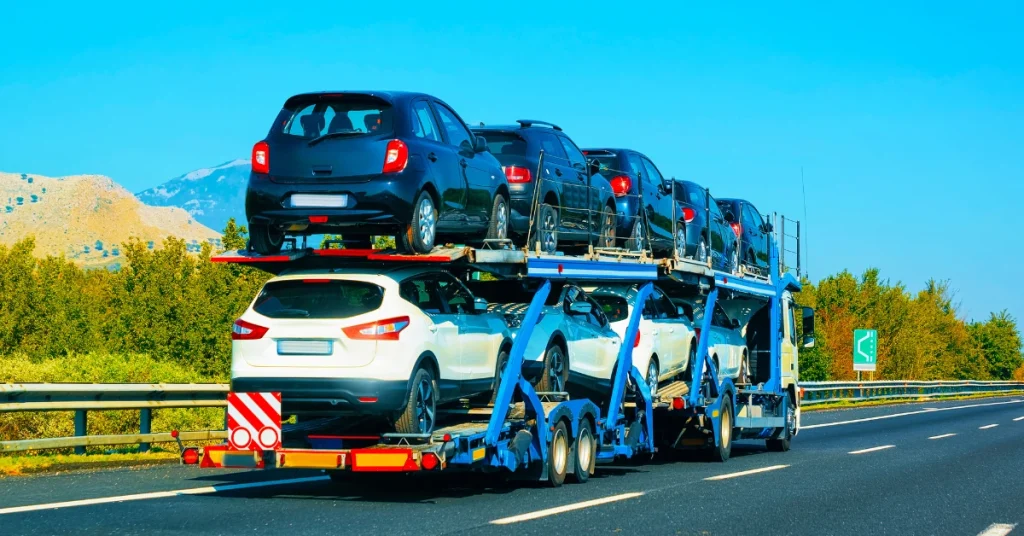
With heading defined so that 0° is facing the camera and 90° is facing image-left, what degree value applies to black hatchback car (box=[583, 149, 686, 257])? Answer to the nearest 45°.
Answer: approximately 225°

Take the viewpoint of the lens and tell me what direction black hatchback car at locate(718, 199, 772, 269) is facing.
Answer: facing away from the viewer and to the right of the viewer

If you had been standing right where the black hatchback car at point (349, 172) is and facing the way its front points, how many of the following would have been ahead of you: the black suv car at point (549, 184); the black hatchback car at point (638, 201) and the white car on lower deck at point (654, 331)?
3

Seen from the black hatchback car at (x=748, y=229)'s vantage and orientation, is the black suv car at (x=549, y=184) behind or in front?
behind

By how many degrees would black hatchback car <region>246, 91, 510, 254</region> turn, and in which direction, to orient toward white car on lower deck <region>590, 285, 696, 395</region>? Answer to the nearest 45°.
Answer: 0° — it already faces it

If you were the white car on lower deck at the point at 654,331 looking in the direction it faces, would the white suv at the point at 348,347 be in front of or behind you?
behind

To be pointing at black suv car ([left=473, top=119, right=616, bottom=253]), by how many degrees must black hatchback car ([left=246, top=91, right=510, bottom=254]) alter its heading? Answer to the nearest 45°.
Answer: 0° — it already faces it

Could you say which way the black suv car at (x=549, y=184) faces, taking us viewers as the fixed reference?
facing away from the viewer and to the right of the viewer

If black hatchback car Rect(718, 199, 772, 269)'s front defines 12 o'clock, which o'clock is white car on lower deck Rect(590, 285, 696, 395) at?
The white car on lower deck is roughly at 5 o'clock from the black hatchback car.

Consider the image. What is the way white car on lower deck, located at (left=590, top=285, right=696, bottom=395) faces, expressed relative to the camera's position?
facing away from the viewer and to the right of the viewer

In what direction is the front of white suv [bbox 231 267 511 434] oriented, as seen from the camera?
facing away from the viewer and to the right of the viewer
